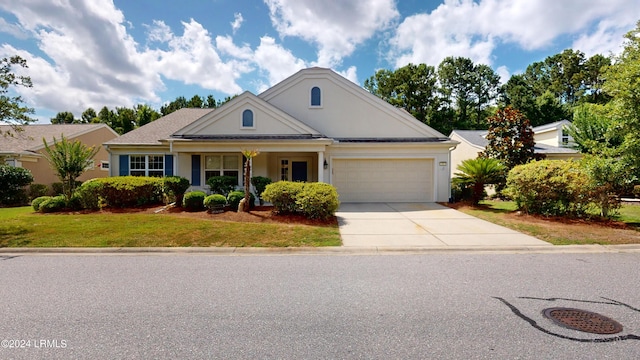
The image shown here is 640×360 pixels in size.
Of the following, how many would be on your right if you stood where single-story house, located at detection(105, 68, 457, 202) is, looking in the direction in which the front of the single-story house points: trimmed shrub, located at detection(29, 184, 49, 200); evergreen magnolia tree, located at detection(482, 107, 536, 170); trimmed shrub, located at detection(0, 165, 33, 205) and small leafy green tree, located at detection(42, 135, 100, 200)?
3

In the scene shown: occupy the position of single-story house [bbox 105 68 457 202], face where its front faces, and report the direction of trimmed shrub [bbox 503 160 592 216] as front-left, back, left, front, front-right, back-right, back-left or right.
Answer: front-left

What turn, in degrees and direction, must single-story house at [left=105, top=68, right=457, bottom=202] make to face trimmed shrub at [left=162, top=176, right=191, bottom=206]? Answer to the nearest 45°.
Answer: approximately 45° to its right

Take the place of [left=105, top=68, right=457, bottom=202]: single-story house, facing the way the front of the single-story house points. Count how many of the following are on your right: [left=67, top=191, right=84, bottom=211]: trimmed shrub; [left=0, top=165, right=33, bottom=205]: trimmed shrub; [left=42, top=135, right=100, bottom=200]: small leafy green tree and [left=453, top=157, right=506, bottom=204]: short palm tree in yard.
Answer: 3

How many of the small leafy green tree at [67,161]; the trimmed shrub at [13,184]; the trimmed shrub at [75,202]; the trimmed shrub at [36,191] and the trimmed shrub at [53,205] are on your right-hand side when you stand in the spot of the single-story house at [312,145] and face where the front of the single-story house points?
5

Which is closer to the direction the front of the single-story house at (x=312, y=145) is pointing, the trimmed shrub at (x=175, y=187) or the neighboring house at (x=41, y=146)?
the trimmed shrub

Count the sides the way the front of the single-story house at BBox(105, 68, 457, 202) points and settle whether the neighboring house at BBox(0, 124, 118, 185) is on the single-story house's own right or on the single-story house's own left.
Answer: on the single-story house's own right

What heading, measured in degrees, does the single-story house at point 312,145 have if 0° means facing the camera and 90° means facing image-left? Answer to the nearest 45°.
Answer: approximately 0°

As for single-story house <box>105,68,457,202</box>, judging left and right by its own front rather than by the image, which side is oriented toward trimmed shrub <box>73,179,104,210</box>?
right

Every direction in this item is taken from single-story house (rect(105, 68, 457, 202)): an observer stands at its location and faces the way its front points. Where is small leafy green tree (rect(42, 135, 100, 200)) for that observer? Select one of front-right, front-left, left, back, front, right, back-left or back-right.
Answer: right

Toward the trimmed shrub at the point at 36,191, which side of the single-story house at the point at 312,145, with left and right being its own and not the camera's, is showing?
right

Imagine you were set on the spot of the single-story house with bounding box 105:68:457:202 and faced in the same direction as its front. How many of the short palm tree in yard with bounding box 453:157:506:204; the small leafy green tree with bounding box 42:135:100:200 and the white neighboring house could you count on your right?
1

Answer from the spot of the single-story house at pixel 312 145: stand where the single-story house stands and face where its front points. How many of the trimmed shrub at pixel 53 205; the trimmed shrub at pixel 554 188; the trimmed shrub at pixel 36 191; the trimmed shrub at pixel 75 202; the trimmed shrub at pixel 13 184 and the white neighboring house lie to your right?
4
